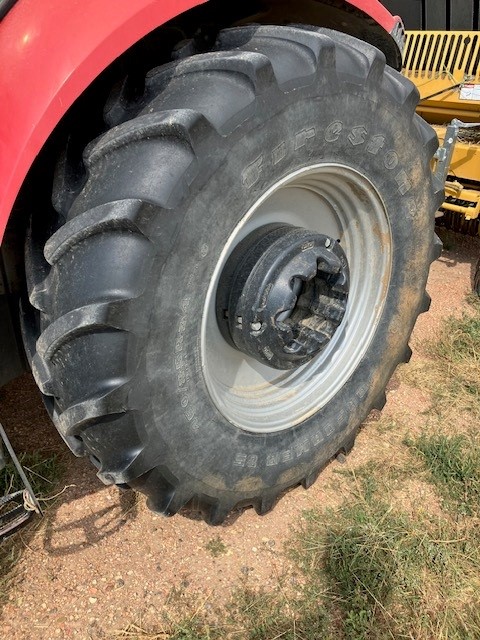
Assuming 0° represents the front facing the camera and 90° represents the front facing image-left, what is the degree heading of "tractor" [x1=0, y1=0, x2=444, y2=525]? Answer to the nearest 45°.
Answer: approximately 45°

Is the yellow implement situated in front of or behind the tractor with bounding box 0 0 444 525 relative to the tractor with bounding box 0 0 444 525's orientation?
behind
